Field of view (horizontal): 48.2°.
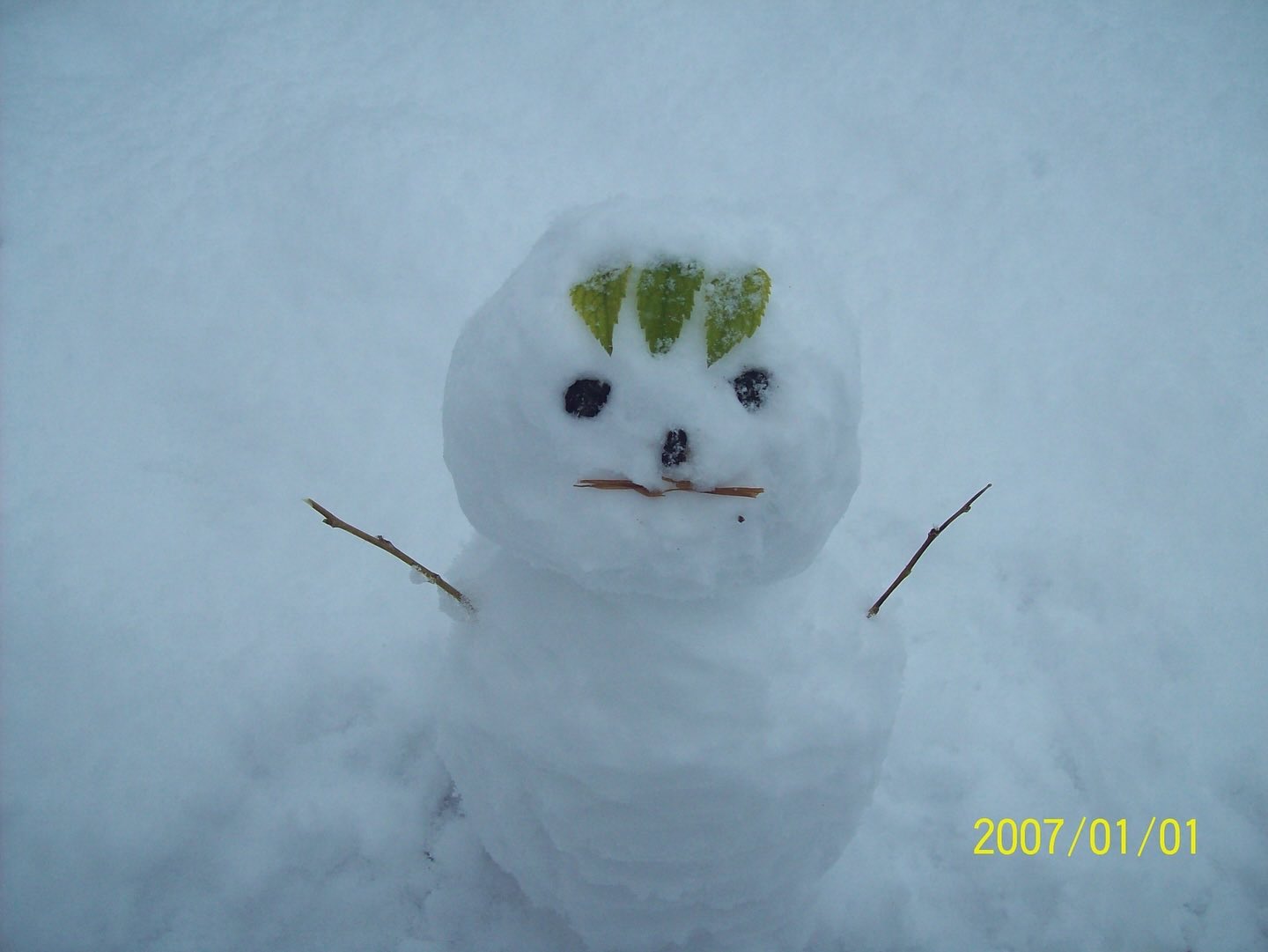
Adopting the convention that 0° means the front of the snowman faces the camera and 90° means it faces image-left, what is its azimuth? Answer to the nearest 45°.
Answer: approximately 0°
